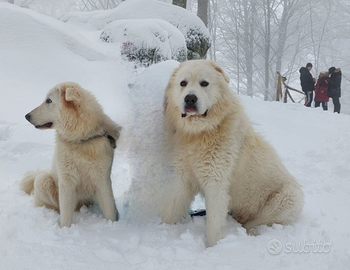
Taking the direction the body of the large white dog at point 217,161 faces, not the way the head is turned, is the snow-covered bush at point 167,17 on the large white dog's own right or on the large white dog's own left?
on the large white dog's own right

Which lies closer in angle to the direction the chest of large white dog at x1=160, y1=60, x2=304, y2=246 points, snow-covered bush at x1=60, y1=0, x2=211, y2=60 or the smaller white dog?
the smaller white dog

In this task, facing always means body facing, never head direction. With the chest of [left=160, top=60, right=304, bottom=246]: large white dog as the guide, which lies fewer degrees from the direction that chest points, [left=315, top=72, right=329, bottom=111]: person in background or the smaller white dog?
the smaller white dog

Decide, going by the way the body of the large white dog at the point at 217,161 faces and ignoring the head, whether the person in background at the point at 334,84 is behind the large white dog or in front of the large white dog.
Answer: behind
